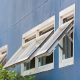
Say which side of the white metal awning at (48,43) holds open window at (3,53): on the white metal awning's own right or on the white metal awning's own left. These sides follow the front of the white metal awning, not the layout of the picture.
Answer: on the white metal awning's own right

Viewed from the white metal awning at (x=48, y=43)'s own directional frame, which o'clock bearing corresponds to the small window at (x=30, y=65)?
The small window is roughly at 4 o'clock from the white metal awning.

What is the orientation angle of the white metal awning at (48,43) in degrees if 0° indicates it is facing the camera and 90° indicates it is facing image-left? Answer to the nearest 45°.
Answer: approximately 45°
